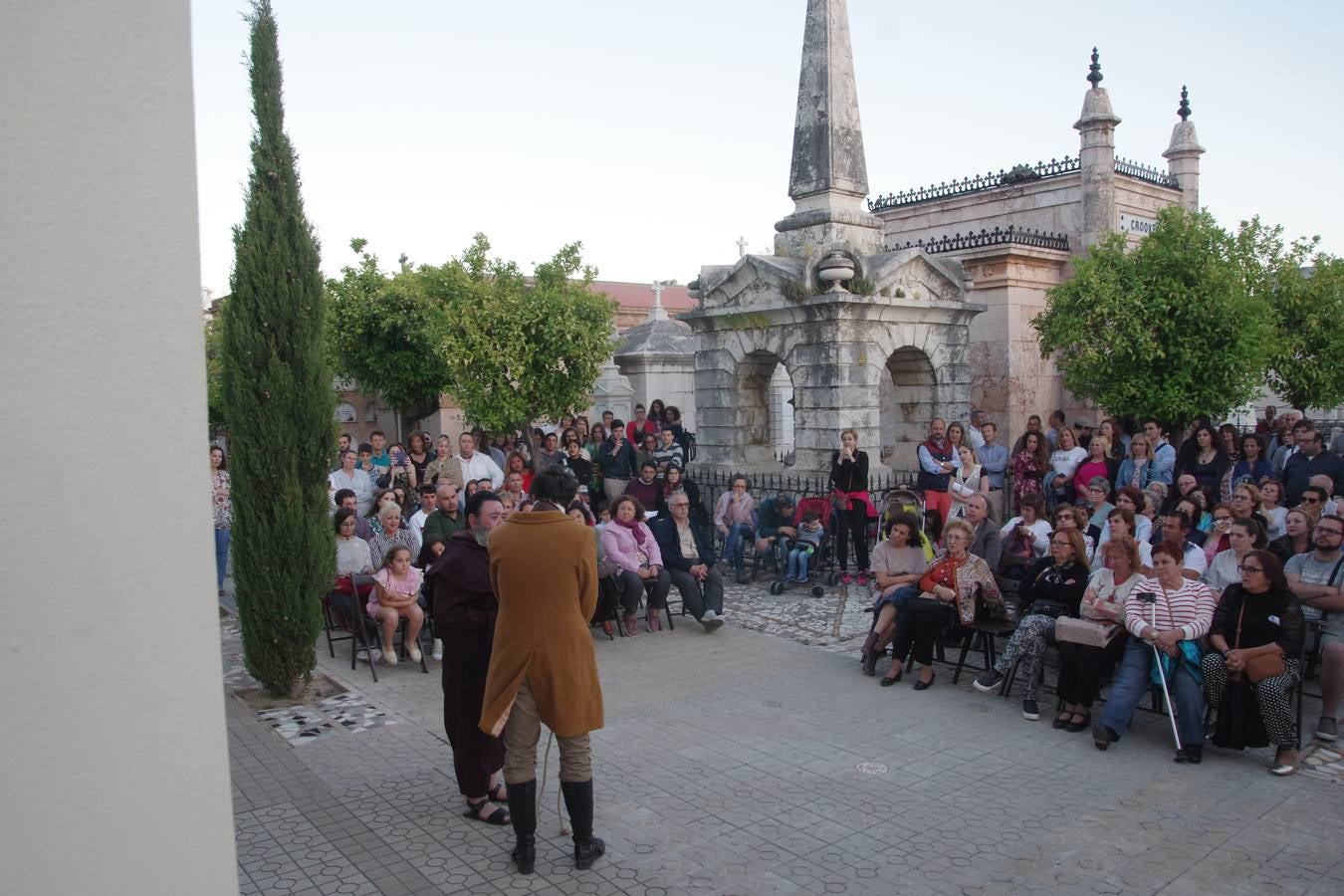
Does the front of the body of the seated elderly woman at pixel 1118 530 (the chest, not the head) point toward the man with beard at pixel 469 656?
yes

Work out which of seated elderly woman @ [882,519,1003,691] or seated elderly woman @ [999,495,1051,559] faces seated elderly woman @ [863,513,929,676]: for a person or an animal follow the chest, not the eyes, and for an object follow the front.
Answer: seated elderly woman @ [999,495,1051,559]

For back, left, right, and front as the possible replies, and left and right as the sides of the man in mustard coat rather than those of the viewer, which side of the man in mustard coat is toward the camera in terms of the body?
back

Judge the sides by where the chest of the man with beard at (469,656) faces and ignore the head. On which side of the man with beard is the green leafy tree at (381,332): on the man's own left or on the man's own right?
on the man's own left

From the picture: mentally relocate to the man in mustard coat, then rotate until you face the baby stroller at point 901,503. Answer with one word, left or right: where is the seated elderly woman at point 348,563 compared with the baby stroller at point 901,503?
left

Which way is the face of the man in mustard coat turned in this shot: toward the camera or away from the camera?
away from the camera

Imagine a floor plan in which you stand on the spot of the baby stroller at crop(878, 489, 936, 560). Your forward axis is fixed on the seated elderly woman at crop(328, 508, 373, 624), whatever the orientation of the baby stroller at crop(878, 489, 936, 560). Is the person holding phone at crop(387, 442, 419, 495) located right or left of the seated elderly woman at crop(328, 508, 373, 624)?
right

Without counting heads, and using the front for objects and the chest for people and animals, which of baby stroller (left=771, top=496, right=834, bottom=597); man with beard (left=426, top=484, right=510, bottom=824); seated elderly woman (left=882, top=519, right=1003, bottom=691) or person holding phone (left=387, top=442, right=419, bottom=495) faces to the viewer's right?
the man with beard

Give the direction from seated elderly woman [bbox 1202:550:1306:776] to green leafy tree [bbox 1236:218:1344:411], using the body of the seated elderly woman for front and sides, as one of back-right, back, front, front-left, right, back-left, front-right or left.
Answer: back-right
